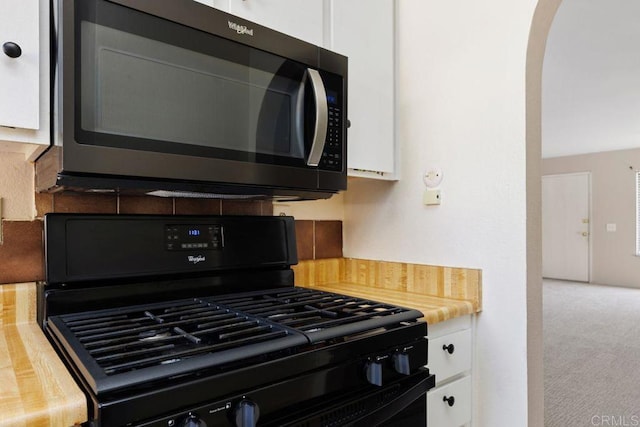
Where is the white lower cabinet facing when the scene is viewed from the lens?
facing the viewer and to the right of the viewer

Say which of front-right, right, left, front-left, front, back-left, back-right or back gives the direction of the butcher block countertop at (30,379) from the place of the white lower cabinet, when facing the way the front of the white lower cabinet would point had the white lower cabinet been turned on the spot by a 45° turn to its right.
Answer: front-right

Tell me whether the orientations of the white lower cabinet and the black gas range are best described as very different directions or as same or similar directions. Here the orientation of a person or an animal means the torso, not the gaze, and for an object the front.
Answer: same or similar directions

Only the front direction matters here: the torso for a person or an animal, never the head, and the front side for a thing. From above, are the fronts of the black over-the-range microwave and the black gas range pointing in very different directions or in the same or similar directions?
same or similar directions

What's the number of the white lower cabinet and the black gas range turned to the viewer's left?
0

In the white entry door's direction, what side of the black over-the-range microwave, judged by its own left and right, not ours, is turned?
left

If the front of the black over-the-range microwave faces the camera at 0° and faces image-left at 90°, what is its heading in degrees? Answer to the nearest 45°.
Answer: approximately 315°

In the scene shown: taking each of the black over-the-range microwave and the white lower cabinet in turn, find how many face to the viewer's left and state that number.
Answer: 0

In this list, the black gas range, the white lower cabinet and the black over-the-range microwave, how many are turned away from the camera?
0

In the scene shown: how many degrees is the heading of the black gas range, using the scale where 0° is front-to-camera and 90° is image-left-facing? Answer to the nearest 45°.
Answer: approximately 315°
